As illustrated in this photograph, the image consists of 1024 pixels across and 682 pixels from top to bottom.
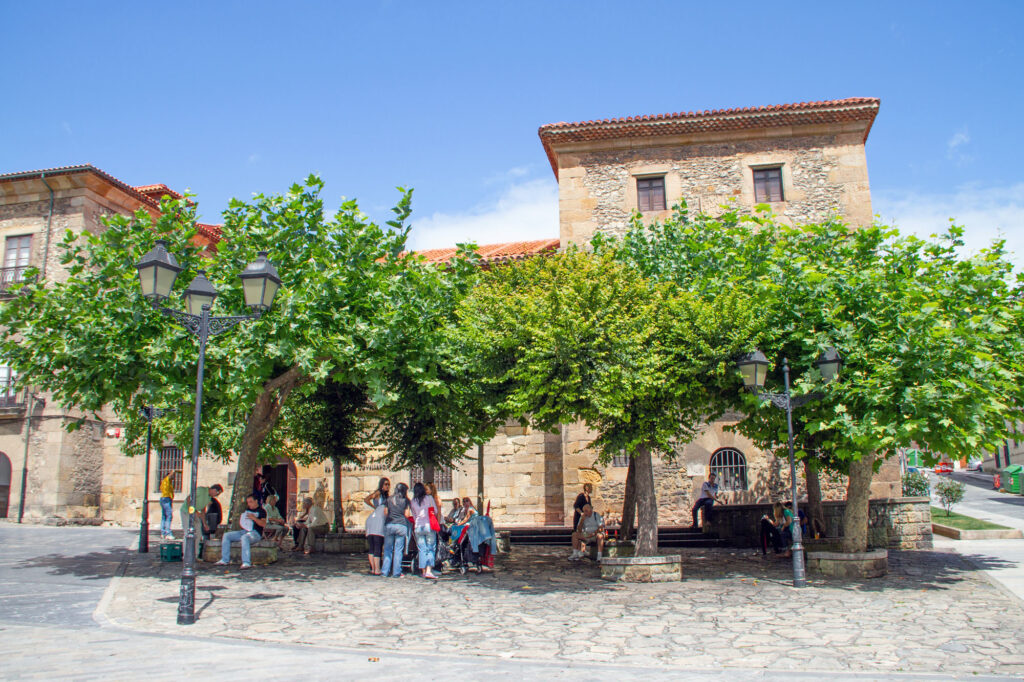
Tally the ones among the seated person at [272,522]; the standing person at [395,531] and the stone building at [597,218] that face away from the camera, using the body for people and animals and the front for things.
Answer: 1

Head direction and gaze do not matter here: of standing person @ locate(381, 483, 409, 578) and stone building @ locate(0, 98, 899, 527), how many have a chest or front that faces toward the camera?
1

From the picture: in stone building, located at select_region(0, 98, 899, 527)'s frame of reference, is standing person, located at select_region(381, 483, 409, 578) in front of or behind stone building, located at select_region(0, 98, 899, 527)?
in front

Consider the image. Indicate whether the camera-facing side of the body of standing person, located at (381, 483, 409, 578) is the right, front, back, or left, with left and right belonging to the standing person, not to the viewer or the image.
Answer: back

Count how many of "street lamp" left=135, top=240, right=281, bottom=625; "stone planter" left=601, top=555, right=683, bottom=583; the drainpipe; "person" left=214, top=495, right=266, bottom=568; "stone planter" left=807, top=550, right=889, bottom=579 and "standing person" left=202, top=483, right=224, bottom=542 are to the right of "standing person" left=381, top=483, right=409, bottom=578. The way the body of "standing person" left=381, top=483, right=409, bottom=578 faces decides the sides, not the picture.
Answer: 2

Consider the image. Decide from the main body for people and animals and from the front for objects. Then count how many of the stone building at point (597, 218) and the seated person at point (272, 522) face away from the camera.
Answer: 0

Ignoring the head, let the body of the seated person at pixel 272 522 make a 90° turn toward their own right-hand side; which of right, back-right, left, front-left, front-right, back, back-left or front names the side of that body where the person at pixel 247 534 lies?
front-left

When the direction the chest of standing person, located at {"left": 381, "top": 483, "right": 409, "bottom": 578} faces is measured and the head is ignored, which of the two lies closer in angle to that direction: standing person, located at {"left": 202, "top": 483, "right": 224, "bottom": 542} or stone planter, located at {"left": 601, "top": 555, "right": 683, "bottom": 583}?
the standing person

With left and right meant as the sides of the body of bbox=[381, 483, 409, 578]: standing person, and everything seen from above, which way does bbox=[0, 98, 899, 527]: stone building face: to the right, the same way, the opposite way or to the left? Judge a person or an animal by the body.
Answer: the opposite way

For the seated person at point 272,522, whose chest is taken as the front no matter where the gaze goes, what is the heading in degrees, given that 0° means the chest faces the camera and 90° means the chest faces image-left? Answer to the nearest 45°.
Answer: approximately 315°
